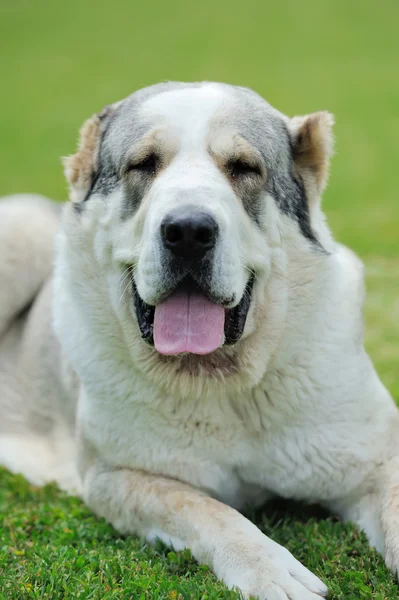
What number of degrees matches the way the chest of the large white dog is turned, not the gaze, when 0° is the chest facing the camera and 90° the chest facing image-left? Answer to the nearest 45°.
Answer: approximately 315°
